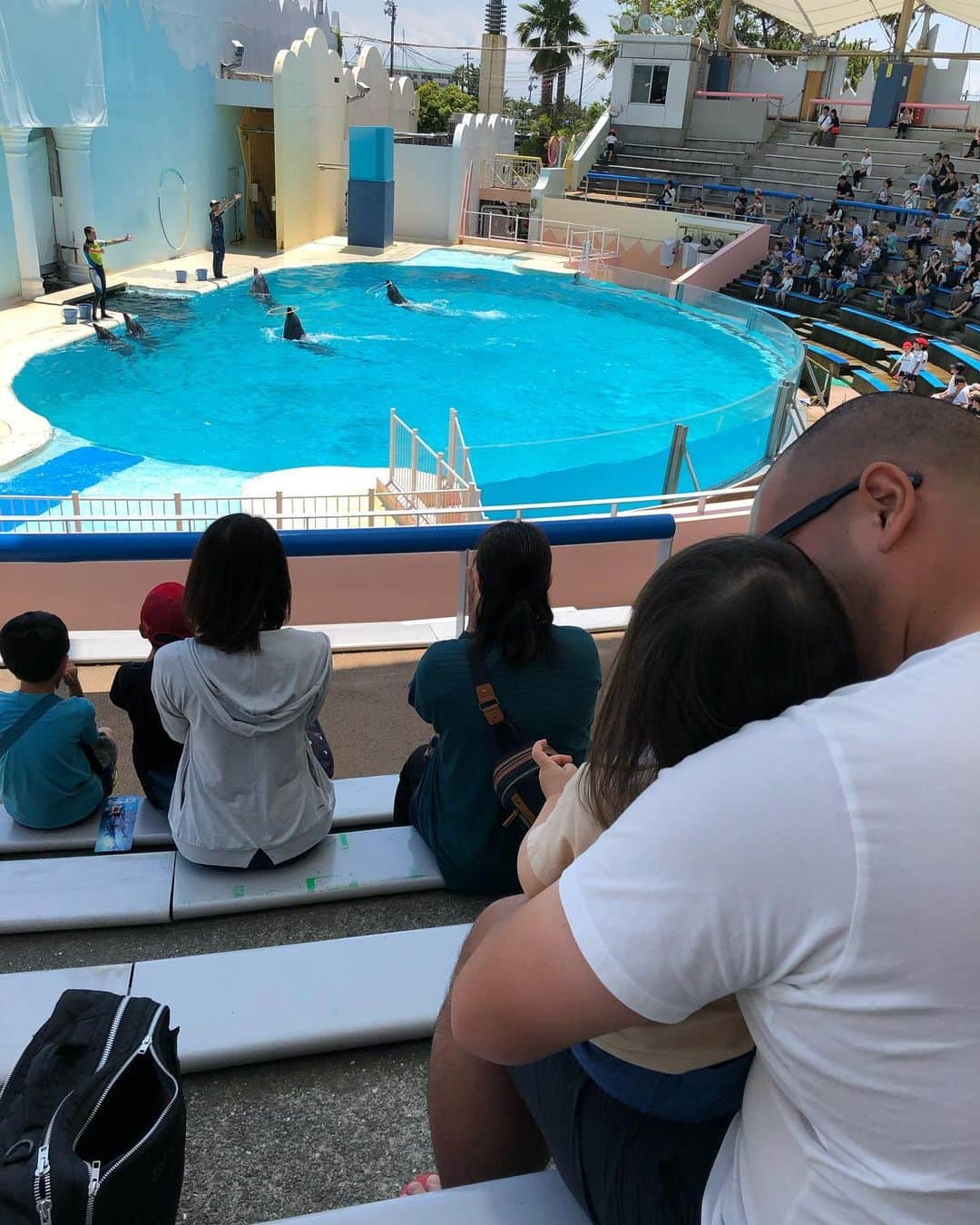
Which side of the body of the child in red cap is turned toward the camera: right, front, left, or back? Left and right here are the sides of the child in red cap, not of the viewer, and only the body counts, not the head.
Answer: back

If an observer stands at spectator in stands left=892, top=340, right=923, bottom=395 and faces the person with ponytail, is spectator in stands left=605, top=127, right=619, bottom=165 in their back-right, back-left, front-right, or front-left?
back-right

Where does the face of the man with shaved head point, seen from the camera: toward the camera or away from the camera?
away from the camera

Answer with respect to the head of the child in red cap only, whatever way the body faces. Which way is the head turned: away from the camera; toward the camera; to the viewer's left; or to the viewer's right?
away from the camera

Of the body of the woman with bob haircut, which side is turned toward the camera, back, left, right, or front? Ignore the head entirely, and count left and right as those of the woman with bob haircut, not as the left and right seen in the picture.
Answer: back

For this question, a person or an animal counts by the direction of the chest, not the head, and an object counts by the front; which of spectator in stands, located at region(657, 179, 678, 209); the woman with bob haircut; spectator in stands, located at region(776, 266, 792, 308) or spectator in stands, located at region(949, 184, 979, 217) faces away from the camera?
the woman with bob haircut

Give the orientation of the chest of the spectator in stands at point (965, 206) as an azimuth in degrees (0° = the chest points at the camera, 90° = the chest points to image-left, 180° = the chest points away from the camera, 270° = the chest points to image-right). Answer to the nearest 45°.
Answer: approximately 45°

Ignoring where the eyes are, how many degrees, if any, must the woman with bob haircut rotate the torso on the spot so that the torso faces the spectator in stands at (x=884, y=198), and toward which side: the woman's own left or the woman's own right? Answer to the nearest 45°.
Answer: approximately 45° to the woman's own right

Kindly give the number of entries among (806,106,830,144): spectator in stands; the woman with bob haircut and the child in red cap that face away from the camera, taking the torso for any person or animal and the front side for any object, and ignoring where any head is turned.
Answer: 2

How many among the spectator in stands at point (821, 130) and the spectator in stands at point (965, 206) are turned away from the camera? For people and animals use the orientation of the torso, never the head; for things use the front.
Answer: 0

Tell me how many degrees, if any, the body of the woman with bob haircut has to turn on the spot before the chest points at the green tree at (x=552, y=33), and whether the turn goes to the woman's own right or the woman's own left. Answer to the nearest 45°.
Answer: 0° — they already face it

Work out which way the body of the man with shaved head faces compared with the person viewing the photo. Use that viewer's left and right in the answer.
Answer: facing away from the viewer and to the left of the viewer
